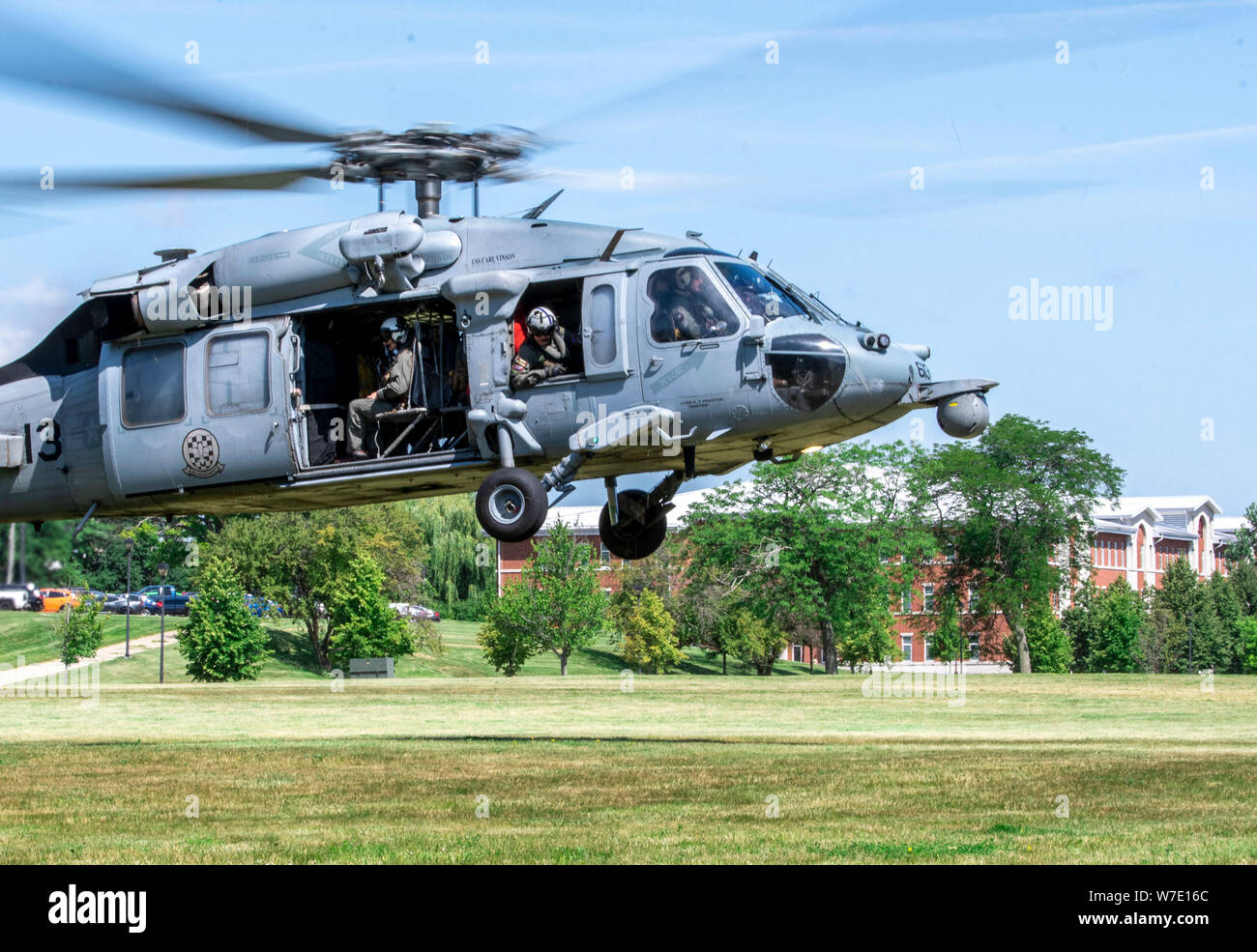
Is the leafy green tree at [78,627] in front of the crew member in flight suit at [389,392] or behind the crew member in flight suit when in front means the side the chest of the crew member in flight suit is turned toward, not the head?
in front

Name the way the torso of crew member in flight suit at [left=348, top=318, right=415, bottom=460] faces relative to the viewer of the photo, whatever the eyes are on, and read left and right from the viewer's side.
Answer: facing to the left of the viewer

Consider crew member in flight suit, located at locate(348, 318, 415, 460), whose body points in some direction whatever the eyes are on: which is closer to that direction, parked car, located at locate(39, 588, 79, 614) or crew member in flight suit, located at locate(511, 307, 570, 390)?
the parked car

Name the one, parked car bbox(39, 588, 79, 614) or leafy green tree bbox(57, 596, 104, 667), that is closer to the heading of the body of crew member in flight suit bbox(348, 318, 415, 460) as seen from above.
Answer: the leafy green tree

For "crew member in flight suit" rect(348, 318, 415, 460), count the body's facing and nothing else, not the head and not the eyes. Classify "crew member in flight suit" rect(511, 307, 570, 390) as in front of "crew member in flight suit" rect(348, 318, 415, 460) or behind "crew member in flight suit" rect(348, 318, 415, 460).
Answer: behind
